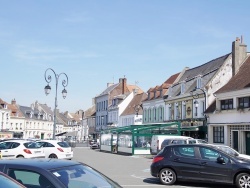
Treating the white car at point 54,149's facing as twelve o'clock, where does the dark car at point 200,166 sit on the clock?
The dark car is roughly at 7 o'clock from the white car.

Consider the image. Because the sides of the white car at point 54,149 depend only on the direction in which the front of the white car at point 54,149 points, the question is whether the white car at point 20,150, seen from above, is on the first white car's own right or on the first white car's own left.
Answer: on the first white car's own left

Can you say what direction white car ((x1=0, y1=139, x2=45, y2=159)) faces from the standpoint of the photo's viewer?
facing away from the viewer and to the left of the viewer

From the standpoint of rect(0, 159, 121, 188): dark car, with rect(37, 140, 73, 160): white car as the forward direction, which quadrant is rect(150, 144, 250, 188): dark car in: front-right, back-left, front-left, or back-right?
front-right

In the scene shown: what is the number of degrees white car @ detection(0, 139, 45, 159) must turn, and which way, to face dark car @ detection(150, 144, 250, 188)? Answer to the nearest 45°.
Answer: approximately 180°
